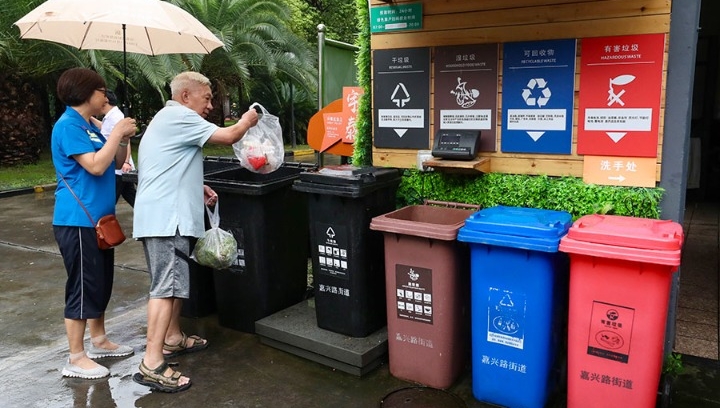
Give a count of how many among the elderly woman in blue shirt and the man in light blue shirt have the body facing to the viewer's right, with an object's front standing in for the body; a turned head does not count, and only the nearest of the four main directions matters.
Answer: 2

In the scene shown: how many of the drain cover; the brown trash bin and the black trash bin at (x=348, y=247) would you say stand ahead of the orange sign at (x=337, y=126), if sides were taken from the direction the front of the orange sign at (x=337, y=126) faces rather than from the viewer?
3

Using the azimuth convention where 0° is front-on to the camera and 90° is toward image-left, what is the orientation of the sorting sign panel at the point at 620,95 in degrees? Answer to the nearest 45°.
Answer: approximately 0°

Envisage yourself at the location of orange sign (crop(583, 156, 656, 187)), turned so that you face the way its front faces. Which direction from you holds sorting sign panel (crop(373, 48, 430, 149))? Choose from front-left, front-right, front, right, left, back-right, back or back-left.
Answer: right

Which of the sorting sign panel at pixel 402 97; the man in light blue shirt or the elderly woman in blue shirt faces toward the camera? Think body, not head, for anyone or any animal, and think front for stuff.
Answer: the sorting sign panel

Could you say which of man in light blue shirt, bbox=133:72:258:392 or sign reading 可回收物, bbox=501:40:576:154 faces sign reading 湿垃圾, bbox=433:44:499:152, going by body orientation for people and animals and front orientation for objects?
the man in light blue shirt

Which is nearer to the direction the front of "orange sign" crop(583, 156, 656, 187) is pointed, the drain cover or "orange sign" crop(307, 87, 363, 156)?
the drain cover

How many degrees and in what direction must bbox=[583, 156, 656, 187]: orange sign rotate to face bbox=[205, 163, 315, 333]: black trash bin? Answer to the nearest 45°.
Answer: approximately 90° to its right

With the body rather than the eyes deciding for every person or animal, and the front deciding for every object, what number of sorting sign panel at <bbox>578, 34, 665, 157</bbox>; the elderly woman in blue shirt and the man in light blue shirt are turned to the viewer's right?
2

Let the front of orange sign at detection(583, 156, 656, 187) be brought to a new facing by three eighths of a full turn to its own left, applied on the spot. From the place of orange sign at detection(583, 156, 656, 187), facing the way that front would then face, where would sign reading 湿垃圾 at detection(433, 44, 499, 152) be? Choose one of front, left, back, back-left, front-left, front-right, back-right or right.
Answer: back-left

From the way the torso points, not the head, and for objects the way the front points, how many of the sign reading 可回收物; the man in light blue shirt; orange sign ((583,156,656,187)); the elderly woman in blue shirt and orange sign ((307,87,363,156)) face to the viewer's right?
2

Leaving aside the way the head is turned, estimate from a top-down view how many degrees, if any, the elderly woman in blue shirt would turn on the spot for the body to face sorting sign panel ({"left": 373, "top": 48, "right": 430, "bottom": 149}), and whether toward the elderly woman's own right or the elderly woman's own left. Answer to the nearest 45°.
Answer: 0° — they already face it

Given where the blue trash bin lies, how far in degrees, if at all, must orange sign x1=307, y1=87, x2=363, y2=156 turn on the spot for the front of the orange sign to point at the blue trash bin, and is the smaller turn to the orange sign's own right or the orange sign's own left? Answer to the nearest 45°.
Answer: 0° — it already faces it

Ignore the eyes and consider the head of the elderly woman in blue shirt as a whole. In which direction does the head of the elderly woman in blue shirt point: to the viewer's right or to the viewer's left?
to the viewer's right

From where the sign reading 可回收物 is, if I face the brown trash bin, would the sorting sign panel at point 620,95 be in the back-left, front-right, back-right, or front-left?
back-left
